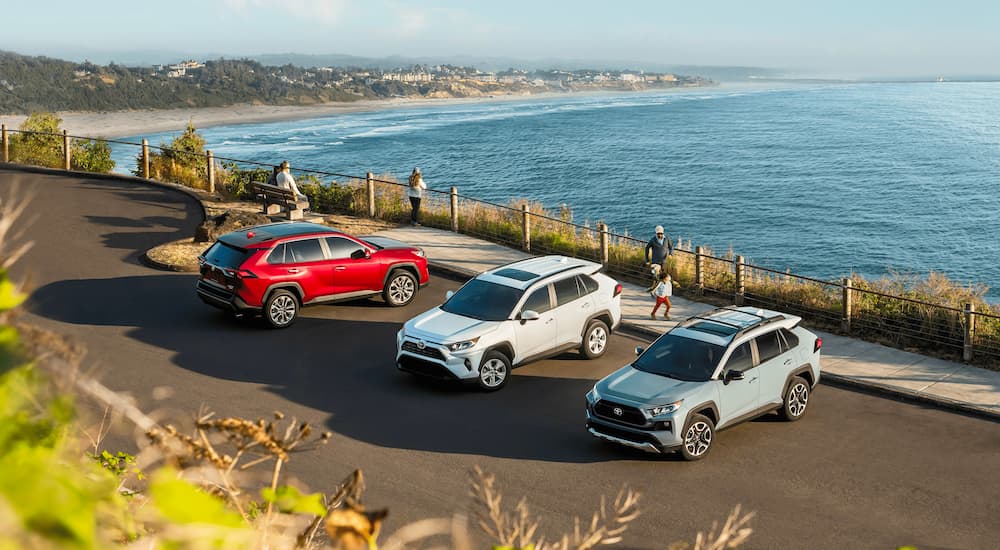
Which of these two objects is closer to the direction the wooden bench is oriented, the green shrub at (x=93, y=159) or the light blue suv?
the green shrub

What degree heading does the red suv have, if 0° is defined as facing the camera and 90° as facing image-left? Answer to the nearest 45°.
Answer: approximately 225°

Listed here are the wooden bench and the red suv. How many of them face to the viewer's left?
0

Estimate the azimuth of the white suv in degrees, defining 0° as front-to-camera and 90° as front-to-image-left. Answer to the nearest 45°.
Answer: approximately 45°

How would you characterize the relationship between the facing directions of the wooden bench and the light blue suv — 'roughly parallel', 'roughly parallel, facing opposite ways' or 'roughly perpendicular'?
roughly parallel, facing opposite ways

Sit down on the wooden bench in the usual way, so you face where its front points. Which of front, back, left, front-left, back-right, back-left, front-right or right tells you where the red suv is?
back-right

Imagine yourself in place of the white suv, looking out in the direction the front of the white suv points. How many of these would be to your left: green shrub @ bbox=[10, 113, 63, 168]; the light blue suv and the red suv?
1

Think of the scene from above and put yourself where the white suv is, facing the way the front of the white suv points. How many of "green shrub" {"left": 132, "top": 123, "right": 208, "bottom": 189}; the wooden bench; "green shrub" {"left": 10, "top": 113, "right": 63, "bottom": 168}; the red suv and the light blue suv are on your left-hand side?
1

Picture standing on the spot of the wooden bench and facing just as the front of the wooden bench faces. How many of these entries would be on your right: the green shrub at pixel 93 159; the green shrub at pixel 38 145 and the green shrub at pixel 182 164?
0

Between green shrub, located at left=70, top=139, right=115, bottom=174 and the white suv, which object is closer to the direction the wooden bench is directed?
the green shrub

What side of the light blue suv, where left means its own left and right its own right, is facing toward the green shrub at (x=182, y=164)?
right

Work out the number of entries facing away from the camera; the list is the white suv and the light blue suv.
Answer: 0

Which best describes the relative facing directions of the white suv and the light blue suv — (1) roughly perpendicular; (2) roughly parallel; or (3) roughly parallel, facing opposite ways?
roughly parallel

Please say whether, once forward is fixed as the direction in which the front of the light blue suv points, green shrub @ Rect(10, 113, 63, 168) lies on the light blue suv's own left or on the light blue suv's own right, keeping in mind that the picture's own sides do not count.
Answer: on the light blue suv's own right

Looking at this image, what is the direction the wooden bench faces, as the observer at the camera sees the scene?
facing away from the viewer and to the right of the viewer

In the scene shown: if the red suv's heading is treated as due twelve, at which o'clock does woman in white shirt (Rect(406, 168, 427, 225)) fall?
The woman in white shirt is roughly at 11 o'clock from the red suv.

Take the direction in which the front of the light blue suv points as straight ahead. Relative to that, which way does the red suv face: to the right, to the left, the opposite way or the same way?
the opposite way
